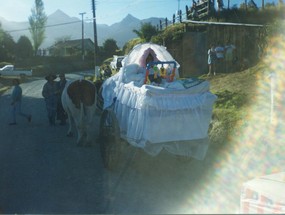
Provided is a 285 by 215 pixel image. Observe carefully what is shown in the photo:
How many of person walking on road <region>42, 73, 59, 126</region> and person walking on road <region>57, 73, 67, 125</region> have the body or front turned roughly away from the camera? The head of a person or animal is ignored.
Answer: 2

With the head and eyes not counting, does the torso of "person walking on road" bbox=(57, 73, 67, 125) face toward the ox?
no

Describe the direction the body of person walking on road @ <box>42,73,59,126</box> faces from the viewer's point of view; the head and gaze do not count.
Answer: away from the camera

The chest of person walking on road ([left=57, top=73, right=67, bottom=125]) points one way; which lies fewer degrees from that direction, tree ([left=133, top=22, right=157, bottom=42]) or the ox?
the tree

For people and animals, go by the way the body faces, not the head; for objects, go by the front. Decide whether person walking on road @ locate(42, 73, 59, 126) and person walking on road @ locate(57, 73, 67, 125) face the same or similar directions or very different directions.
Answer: same or similar directions

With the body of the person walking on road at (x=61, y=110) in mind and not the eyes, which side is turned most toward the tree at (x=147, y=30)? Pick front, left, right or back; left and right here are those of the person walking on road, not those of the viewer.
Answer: front

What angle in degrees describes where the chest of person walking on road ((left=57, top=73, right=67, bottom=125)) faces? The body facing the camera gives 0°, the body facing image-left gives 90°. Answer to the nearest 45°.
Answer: approximately 180°

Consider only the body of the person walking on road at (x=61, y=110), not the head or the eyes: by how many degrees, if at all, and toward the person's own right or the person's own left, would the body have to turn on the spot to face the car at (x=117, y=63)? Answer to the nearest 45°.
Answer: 0° — they already face it
